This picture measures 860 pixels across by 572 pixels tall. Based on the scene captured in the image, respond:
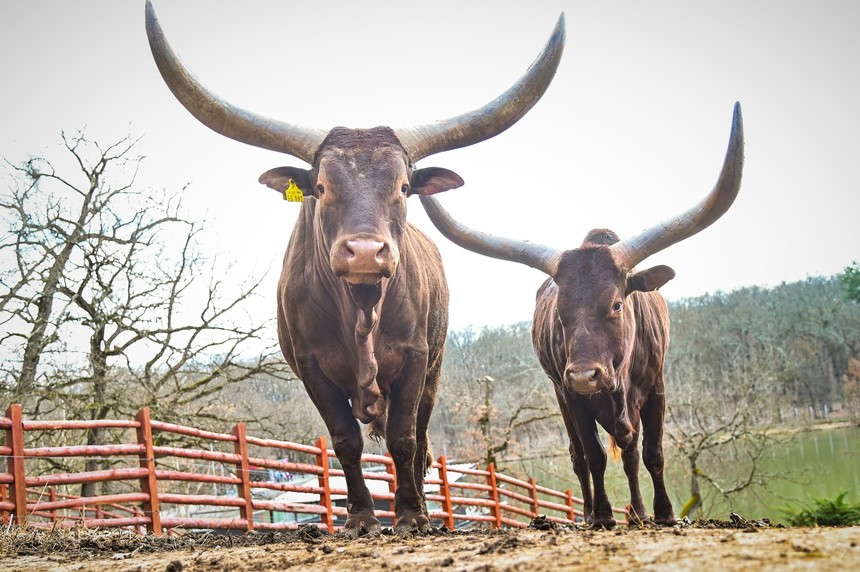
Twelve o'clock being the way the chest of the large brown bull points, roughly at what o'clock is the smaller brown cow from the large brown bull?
The smaller brown cow is roughly at 8 o'clock from the large brown bull.

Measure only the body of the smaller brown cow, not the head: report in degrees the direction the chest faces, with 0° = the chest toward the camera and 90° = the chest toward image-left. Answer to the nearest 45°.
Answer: approximately 0°

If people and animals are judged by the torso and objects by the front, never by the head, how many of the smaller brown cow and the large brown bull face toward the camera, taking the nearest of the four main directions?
2

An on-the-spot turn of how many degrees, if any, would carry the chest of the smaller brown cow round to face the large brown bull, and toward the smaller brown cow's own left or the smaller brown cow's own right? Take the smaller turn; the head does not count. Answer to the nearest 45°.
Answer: approximately 45° to the smaller brown cow's own right

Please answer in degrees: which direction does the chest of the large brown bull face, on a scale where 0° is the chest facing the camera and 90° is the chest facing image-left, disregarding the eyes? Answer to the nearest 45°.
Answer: approximately 0°
